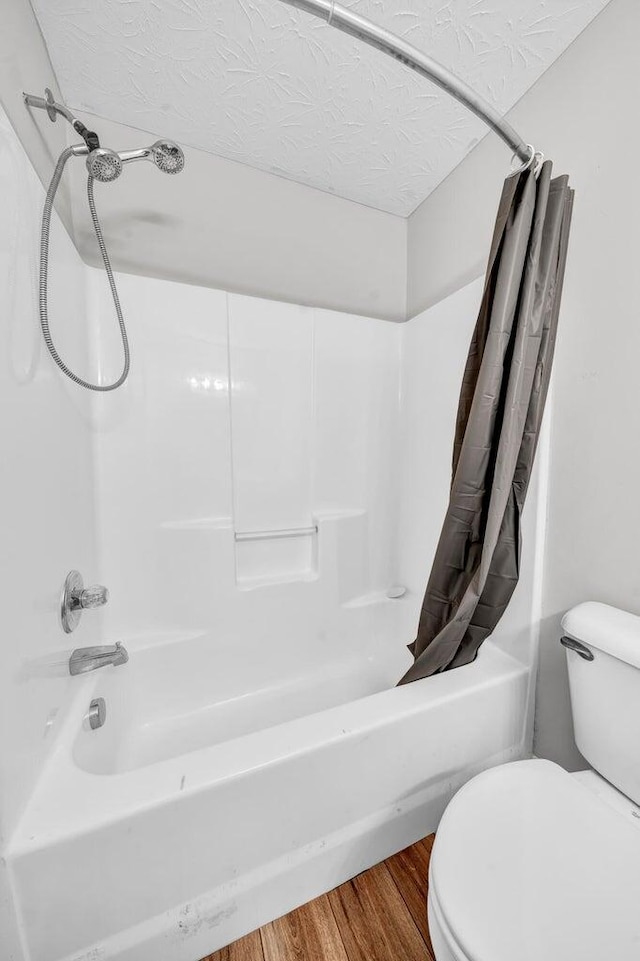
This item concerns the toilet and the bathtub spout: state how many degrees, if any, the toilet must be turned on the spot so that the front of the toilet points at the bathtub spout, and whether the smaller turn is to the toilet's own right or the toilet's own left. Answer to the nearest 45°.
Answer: approximately 45° to the toilet's own right

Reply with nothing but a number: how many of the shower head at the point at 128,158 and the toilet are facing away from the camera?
0

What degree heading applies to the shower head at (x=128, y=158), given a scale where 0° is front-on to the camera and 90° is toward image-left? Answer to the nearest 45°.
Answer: approximately 315°

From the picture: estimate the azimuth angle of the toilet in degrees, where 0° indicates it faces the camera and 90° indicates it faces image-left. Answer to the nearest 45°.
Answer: approximately 45°

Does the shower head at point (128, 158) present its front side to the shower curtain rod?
yes
